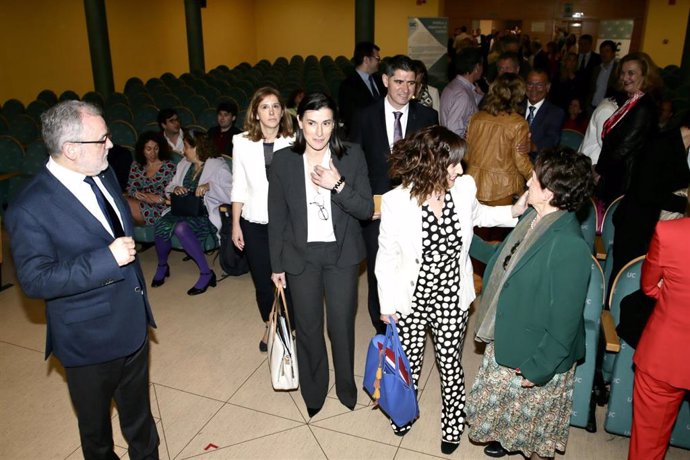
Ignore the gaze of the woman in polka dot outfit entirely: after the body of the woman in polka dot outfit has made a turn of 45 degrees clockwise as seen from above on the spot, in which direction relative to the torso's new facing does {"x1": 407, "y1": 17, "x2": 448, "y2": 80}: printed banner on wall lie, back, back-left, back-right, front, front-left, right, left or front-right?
back

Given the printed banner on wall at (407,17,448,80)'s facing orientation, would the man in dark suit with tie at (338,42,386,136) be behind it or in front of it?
in front

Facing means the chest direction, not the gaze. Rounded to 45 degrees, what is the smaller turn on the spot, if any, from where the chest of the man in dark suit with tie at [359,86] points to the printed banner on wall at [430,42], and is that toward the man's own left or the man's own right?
approximately 135° to the man's own left

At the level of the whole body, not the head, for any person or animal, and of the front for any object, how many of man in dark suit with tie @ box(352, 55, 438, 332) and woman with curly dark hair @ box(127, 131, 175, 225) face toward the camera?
2

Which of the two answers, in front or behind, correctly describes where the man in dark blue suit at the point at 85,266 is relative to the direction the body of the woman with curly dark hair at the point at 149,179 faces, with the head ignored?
in front

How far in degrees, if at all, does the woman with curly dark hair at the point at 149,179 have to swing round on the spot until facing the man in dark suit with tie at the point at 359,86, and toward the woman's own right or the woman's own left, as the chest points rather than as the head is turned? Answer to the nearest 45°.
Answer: approximately 90° to the woman's own left

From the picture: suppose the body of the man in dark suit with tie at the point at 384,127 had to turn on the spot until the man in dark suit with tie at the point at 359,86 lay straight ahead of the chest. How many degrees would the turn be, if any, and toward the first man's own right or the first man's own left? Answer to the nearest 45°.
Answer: approximately 180°

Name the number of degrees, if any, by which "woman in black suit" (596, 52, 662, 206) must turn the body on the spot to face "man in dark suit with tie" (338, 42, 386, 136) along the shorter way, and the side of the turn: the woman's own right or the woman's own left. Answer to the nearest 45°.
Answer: approximately 45° to the woman's own right

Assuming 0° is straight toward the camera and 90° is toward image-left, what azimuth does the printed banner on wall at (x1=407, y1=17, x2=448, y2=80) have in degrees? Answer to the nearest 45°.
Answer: approximately 0°

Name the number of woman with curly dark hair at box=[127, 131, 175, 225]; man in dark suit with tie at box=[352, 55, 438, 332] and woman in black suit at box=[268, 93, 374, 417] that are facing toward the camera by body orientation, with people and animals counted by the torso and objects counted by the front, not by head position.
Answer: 3
